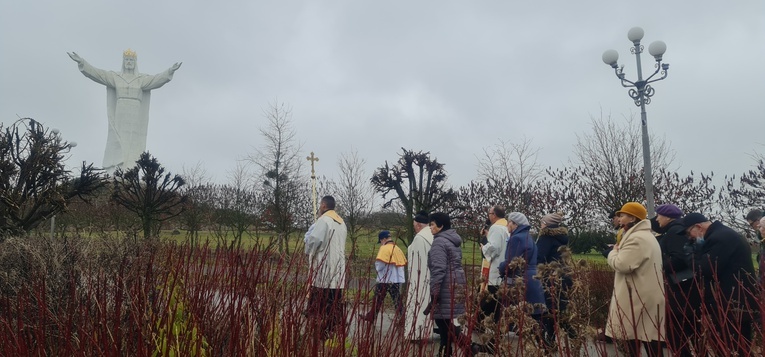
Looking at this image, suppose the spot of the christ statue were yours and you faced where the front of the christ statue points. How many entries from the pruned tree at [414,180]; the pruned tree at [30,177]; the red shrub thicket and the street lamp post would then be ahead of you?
4

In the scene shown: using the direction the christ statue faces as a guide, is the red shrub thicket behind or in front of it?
in front

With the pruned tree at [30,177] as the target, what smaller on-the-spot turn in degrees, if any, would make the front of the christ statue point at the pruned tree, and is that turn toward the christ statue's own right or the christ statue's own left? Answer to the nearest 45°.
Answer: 0° — it already faces it

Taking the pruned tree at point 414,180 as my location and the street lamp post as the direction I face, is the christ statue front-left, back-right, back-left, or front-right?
back-left

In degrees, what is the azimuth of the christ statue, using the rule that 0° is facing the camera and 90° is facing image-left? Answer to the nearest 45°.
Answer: approximately 0°

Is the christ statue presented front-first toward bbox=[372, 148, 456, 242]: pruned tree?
yes

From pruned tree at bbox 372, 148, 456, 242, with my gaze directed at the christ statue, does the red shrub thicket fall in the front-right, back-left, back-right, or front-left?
back-left
